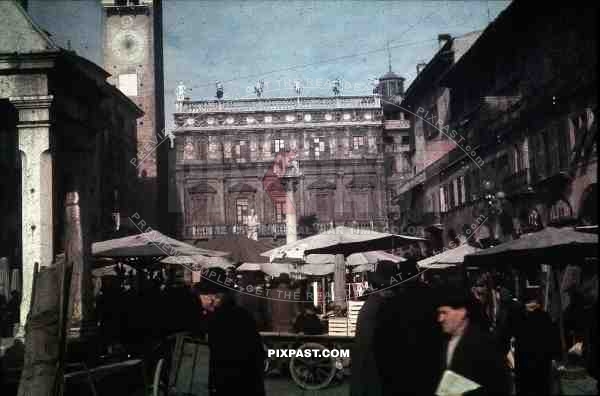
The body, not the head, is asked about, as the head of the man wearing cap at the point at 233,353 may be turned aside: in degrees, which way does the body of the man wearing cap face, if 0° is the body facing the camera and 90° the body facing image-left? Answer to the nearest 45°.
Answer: approximately 90°

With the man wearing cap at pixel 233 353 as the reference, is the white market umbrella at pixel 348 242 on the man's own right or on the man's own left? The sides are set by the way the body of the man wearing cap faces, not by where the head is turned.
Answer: on the man's own right

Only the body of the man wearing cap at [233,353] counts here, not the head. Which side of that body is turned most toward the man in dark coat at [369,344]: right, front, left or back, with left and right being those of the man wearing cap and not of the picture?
back

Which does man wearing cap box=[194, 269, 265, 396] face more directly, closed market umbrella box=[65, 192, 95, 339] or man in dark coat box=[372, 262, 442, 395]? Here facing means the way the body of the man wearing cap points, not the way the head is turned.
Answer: the closed market umbrella

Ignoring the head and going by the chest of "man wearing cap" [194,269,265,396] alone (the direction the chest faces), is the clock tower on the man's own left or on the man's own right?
on the man's own right

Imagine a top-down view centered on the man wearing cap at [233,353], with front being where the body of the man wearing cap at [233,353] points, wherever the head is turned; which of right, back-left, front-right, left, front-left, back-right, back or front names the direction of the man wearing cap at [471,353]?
back-left

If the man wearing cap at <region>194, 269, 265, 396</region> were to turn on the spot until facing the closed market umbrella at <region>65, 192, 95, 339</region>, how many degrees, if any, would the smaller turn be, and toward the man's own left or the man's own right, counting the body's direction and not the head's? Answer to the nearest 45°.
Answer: approximately 45° to the man's own right
